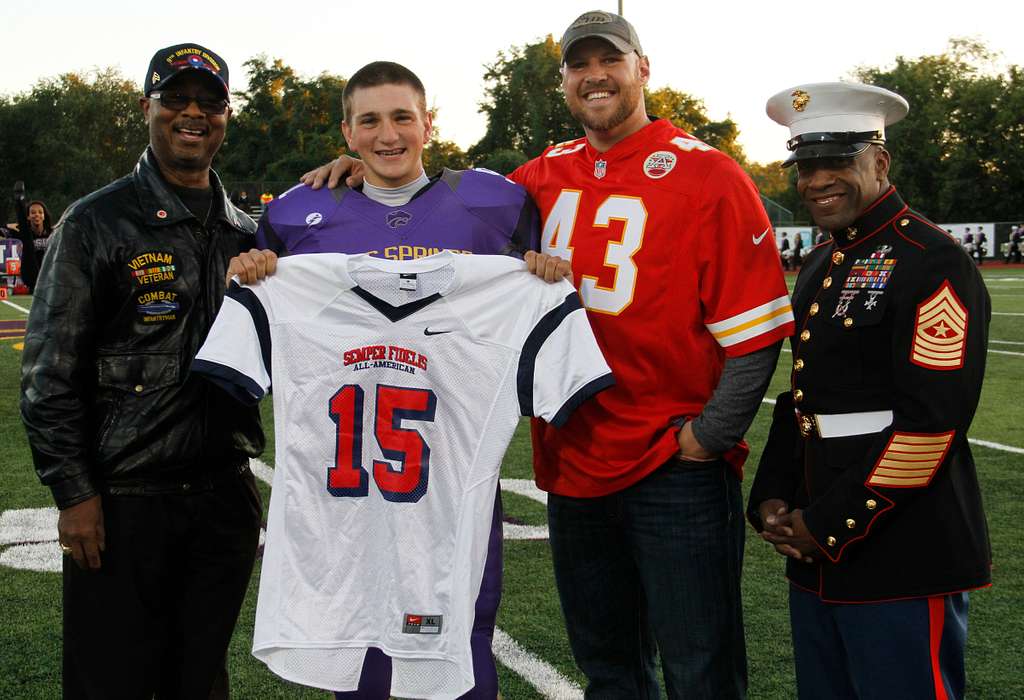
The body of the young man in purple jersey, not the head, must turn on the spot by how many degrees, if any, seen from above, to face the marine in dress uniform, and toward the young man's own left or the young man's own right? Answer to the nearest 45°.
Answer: approximately 45° to the young man's own left

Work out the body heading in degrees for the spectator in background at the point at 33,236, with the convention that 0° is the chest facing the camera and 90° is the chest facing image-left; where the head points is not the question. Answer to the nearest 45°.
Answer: approximately 0°

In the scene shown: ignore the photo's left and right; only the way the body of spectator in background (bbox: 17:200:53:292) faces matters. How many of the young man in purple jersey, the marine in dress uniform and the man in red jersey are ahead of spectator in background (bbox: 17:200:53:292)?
3

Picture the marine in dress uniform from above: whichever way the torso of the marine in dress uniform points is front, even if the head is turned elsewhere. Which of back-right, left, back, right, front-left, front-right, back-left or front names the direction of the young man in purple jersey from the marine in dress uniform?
front-right

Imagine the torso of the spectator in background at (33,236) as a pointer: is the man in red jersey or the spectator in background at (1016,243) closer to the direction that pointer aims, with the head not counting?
the man in red jersey

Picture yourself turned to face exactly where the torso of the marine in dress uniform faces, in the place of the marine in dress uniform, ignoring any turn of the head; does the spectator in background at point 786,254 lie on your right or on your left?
on your right

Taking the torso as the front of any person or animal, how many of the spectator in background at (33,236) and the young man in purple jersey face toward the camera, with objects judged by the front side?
2

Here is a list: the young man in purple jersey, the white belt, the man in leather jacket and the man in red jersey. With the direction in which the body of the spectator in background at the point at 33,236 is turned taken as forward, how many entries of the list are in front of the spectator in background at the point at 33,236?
4

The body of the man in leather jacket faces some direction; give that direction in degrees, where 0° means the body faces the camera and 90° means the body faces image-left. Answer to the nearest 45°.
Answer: approximately 315°

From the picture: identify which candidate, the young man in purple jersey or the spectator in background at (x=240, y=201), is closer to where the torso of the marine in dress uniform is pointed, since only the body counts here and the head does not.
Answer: the young man in purple jersey

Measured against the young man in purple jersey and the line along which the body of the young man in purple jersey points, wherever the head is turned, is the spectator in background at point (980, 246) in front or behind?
behind

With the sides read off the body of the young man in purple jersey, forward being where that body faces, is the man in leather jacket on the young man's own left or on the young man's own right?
on the young man's own right

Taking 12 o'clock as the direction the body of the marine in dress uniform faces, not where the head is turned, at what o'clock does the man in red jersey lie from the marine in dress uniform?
The man in red jersey is roughly at 2 o'clock from the marine in dress uniform.

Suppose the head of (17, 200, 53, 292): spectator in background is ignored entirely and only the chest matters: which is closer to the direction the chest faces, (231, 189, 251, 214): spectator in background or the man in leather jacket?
the man in leather jacket

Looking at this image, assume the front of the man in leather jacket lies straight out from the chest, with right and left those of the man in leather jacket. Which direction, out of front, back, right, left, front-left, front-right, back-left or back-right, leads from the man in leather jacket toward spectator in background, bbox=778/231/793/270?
left
